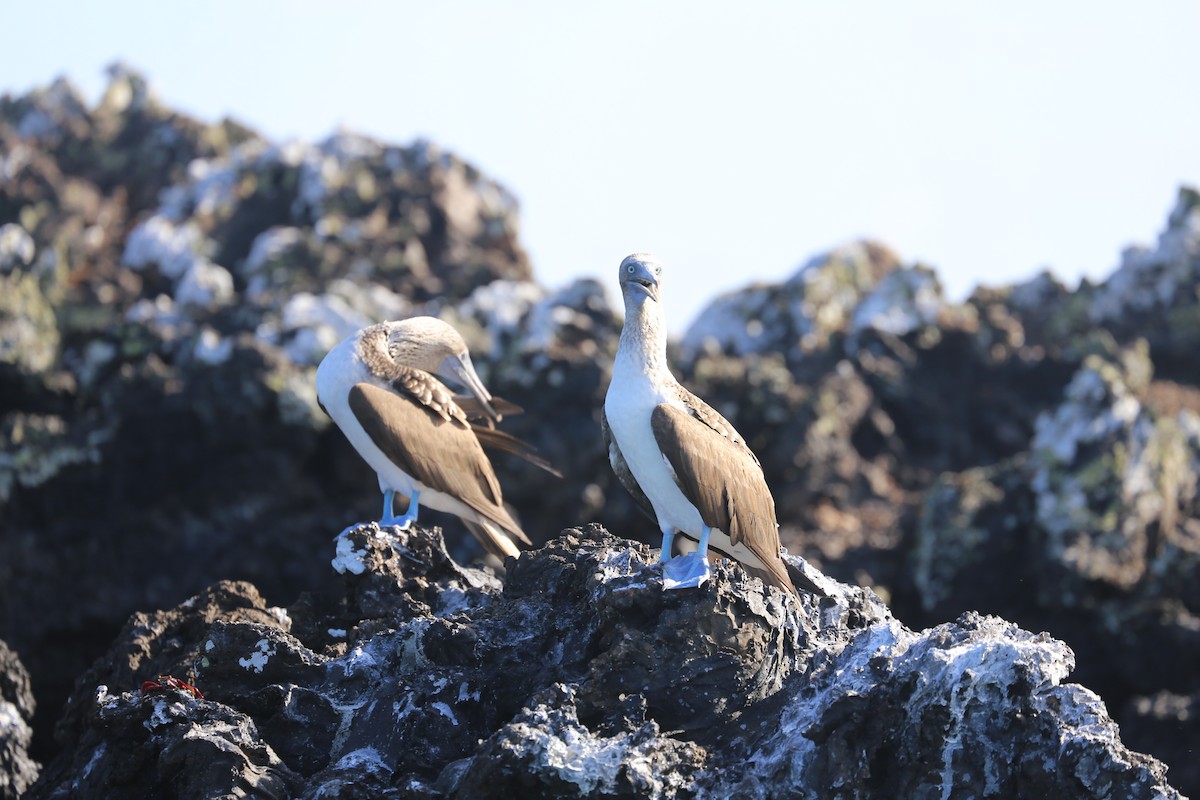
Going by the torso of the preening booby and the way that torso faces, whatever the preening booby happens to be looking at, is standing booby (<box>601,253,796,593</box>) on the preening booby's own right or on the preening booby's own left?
on the preening booby's own left

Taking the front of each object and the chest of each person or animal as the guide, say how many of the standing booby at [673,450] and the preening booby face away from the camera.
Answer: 0

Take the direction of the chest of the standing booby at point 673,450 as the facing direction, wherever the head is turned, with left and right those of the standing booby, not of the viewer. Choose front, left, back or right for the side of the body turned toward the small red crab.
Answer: front

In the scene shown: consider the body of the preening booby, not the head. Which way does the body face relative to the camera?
to the viewer's left

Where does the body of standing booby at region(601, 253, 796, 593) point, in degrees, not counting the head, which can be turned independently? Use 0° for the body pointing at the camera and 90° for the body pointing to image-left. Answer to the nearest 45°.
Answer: approximately 45°

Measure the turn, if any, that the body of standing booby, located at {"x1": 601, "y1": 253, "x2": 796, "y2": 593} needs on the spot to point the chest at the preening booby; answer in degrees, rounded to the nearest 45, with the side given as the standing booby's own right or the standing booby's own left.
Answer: approximately 90° to the standing booby's own right
